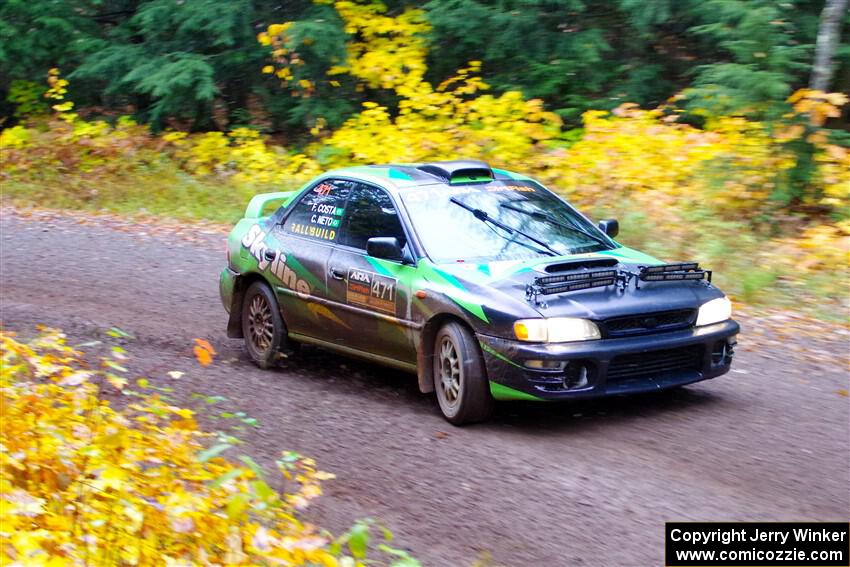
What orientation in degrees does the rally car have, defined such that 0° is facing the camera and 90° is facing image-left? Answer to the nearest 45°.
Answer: approximately 315°

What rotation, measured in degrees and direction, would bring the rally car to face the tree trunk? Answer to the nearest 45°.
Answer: approximately 90° to its left
